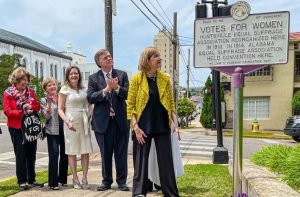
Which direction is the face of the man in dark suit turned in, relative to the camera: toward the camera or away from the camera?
toward the camera

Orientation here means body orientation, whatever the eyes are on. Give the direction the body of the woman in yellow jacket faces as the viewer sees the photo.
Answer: toward the camera

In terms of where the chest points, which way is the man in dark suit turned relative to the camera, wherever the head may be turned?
toward the camera

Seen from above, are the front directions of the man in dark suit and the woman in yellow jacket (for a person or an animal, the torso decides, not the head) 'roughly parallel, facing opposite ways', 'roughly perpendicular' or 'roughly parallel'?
roughly parallel

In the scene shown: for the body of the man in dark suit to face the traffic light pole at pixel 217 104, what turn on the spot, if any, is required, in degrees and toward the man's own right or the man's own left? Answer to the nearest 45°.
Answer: approximately 135° to the man's own left

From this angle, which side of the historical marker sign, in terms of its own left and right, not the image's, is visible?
front

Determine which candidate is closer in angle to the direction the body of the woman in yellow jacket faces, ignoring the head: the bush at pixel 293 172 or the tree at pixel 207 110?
the bush

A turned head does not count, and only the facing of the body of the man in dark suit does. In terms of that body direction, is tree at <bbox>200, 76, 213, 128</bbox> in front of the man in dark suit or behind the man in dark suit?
behind

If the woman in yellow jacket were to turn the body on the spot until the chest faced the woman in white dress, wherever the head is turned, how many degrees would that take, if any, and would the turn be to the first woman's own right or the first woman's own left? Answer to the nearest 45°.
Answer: approximately 135° to the first woman's own right

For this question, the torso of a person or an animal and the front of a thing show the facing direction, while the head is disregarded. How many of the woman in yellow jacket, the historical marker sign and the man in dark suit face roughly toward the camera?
3

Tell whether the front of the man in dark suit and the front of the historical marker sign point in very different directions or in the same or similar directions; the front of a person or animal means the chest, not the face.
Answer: same or similar directions

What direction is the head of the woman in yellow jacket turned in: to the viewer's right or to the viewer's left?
to the viewer's right
